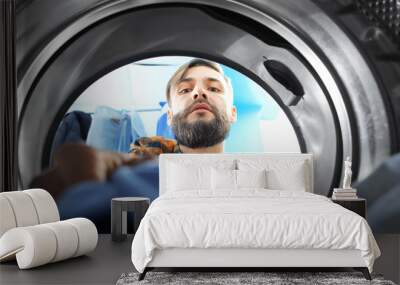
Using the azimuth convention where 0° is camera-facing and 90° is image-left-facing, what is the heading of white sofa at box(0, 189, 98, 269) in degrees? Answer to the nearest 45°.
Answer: approximately 315°

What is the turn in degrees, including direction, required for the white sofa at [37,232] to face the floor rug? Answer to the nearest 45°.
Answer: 0° — it already faces it

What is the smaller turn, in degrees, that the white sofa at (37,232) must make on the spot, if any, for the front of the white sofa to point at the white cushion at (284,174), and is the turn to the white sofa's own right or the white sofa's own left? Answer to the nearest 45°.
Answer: approximately 45° to the white sofa's own left

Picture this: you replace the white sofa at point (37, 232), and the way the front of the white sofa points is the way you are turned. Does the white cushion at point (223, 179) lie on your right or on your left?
on your left

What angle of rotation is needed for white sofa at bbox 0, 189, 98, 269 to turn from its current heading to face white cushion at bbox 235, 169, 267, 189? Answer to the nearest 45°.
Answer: approximately 45° to its left

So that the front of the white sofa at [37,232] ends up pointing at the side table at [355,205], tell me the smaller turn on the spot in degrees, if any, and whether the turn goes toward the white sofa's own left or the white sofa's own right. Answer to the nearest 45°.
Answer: approximately 45° to the white sofa's own left

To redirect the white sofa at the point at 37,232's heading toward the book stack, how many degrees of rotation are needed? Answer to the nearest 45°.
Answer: approximately 45° to its left
